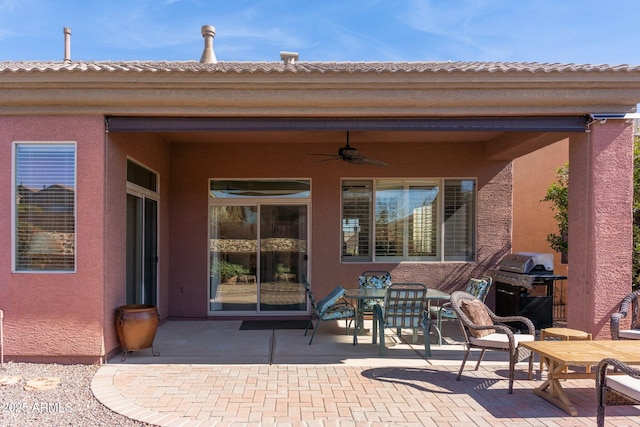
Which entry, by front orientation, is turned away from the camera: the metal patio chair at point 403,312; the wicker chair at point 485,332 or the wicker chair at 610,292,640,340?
the metal patio chair

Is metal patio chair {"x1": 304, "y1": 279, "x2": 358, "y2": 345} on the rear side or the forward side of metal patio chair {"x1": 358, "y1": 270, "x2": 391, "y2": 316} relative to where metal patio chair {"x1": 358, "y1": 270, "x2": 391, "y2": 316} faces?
on the forward side

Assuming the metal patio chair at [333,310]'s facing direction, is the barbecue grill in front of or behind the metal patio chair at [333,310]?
in front

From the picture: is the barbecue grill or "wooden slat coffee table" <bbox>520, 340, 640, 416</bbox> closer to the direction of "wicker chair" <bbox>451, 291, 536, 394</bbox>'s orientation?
the wooden slat coffee table

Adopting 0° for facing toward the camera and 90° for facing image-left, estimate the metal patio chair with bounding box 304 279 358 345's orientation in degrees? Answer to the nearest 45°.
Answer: approximately 270°

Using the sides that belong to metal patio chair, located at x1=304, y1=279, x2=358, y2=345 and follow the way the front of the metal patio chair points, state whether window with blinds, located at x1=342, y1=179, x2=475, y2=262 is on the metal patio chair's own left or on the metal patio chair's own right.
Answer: on the metal patio chair's own left

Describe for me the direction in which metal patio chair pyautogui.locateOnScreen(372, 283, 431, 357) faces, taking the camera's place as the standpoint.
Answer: facing away from the viewer

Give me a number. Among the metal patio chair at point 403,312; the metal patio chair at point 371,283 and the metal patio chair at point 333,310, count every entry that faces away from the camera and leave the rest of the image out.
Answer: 1
